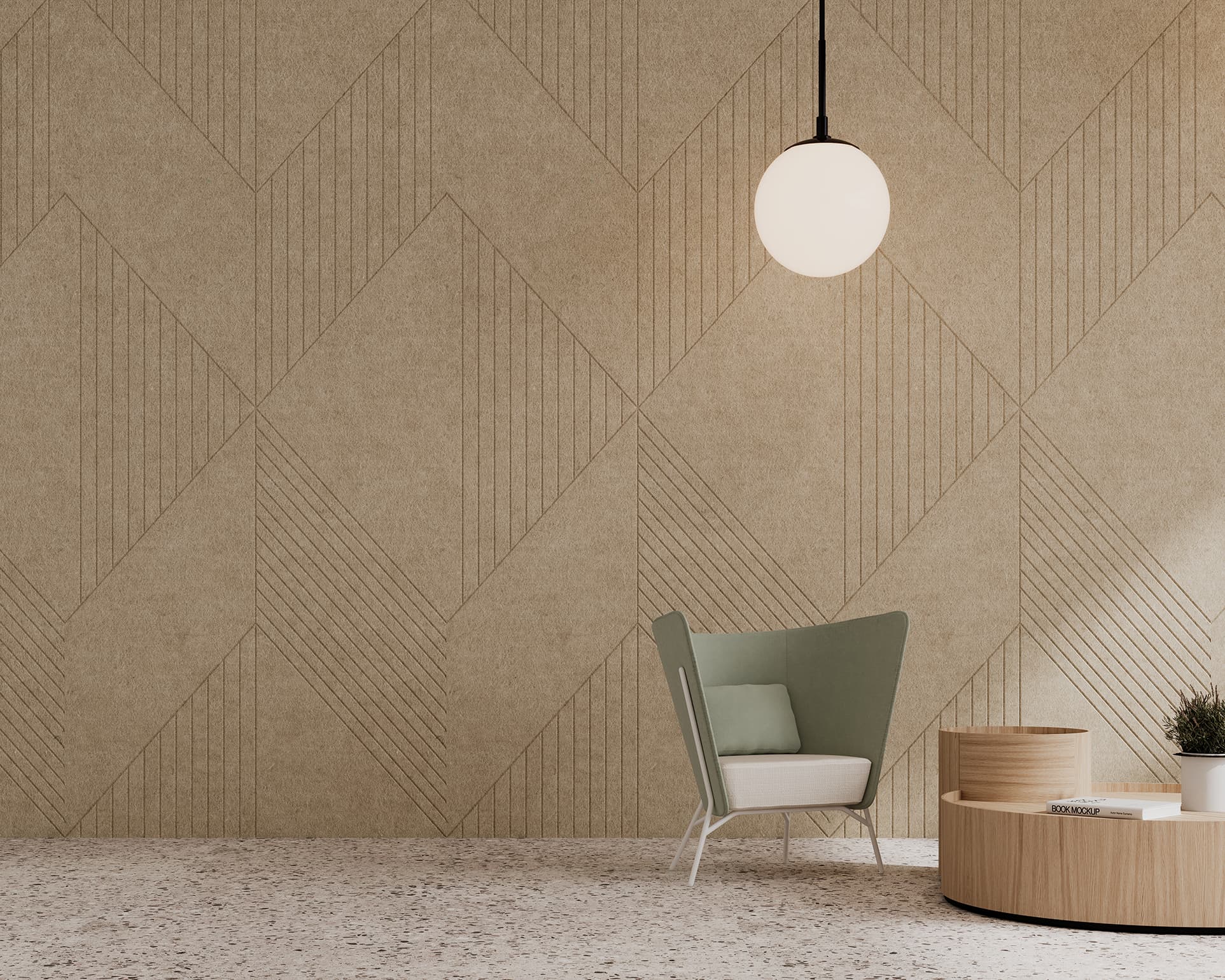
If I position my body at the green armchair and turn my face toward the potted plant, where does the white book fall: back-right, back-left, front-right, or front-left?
front-right

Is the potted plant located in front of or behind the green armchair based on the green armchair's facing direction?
in front

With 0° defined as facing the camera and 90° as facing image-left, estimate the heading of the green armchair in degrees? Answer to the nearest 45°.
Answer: approximately 315°

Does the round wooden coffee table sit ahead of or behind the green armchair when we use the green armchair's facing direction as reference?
ahead
